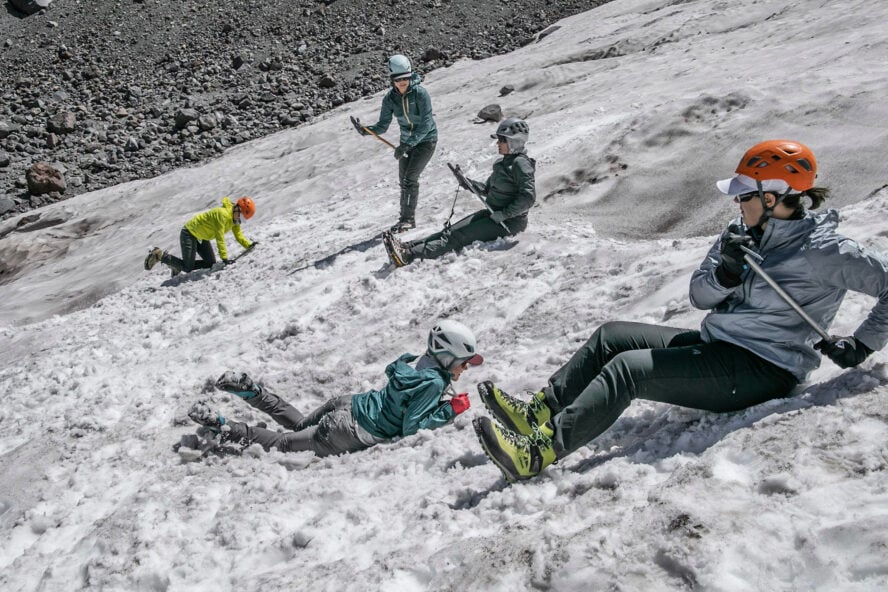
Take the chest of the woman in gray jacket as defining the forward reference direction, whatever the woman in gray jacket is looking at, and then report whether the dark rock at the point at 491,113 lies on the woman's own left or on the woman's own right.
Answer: on the woman's own right

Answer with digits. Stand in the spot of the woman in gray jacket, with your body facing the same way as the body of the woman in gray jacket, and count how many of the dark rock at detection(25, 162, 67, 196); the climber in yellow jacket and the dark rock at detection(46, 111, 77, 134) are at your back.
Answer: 0

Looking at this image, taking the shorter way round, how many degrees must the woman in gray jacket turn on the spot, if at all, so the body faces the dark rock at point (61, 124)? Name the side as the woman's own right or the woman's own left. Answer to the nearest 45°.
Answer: approximately 45° to the woman's own right

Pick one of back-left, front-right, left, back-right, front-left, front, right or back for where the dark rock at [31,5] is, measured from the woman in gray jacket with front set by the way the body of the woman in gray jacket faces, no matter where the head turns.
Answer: front-right

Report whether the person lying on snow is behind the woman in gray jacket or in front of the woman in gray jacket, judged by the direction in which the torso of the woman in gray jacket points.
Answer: in front

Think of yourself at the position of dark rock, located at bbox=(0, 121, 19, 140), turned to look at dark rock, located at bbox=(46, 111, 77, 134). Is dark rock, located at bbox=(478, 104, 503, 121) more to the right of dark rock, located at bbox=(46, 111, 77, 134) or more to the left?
right

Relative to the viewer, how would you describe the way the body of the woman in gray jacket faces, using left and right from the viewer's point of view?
facing to the left of the viewer

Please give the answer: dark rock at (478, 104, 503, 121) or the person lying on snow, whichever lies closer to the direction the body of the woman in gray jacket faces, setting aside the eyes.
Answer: the person lying on snow

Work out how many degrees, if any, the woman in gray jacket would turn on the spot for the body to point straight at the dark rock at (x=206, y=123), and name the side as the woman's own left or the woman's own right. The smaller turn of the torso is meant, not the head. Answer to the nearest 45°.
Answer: approximately 45° to the woman's own right

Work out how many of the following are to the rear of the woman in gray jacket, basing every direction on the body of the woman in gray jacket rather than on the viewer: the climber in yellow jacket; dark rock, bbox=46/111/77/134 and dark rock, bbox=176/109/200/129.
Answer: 0

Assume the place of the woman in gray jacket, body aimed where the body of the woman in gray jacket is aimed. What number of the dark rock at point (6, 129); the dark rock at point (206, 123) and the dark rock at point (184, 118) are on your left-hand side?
0

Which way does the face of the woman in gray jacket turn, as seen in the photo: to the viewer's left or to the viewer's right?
to the viewer's left

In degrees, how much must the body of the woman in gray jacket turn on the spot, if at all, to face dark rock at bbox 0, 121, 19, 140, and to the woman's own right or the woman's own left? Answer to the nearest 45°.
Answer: approximately 45° to the woman's own right
